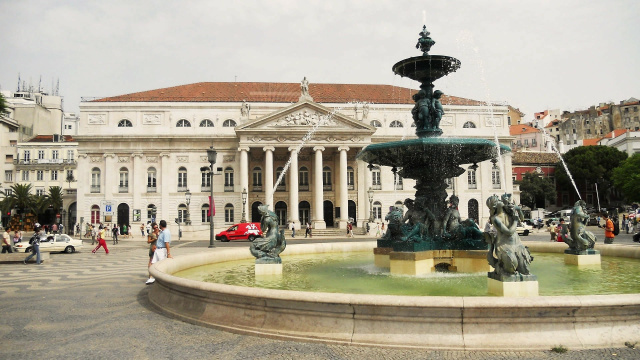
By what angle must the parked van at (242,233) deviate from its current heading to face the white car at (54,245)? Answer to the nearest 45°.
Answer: approximately 45° to its left

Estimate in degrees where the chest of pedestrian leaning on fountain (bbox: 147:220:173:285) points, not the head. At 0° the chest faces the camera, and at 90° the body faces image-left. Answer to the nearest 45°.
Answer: approximately 90°

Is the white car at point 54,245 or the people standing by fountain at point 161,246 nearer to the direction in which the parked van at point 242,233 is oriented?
the white car

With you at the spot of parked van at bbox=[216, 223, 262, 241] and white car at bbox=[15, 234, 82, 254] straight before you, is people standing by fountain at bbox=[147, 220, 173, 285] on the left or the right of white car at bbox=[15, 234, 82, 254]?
left

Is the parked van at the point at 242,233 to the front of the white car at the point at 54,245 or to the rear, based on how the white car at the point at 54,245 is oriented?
to the rear

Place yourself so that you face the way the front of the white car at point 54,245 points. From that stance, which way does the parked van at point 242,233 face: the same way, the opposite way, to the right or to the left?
the same way

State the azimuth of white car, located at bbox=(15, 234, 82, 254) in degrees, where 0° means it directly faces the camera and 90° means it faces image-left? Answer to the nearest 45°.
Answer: approximately 90°

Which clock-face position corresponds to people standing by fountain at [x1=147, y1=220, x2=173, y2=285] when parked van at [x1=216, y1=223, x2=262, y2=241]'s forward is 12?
The people standing by fountain is roughly at 9 o'clock from the parked van.

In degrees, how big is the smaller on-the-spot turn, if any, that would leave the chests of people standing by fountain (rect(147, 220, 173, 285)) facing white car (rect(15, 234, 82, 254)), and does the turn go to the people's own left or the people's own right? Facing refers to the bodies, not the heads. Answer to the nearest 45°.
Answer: approximately 90° to the people's own right

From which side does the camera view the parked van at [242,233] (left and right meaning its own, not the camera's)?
left
